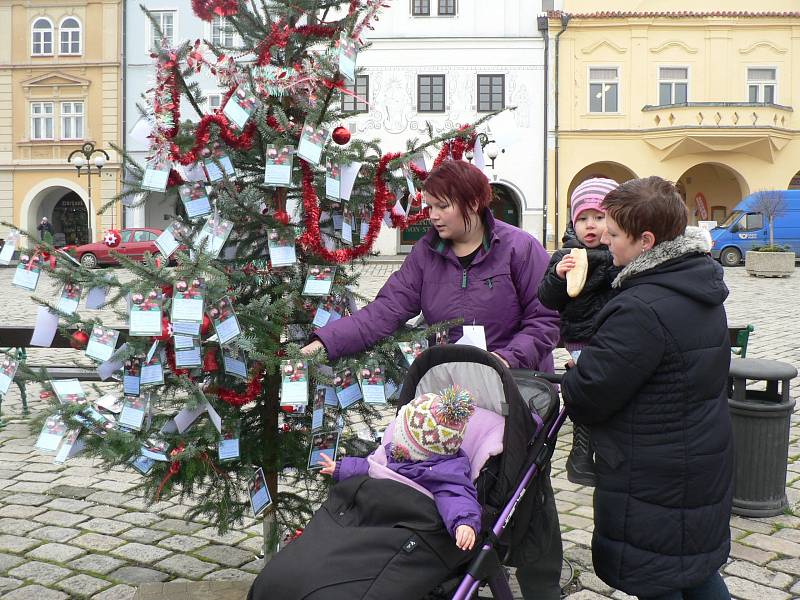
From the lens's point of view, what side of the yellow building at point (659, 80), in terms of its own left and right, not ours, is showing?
front

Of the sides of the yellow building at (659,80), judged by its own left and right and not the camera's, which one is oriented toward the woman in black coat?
front

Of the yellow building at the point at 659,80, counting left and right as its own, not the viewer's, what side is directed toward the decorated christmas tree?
front

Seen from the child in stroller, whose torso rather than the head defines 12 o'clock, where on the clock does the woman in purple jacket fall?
The woman in purple jacket is roughly at 5 o'clock from the child in stroller.

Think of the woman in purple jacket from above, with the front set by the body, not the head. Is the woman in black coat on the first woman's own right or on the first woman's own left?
on the first woman's own left

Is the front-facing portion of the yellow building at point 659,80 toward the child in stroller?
yes

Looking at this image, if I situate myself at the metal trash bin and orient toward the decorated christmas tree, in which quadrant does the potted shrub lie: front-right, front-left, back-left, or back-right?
back-right

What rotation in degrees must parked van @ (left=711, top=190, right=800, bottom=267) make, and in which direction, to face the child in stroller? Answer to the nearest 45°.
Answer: approximately 90° to its left

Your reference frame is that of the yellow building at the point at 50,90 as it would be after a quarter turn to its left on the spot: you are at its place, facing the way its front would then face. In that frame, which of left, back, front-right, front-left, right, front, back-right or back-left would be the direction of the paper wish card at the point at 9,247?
right

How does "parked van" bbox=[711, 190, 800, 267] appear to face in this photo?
to the viewer's left

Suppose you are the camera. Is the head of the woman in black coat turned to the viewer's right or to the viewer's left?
to the viewer's left

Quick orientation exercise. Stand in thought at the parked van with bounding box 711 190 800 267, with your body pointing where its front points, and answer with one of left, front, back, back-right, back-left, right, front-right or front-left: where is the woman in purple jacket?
left

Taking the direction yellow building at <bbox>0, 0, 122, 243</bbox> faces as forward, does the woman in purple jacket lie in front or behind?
in front

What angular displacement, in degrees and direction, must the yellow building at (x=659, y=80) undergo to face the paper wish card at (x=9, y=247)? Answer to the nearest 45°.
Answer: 0° — it already faces it

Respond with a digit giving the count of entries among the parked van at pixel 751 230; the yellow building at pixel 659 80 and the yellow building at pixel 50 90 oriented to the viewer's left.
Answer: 1

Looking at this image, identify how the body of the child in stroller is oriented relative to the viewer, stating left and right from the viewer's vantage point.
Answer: facing the viewer and to the left of the viewer

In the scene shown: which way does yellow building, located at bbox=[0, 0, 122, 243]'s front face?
toward the camera

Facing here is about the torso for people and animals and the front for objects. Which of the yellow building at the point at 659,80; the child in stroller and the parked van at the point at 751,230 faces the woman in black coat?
the yellow building
